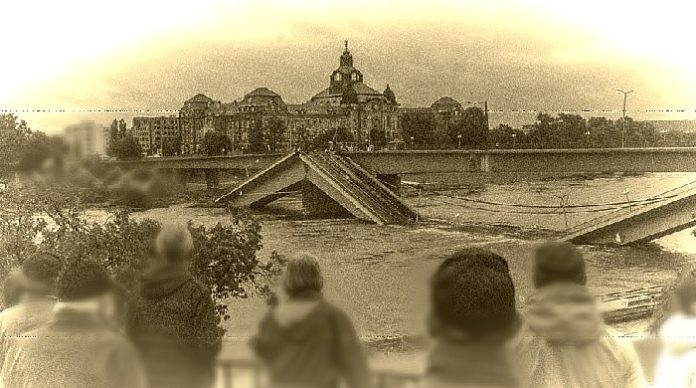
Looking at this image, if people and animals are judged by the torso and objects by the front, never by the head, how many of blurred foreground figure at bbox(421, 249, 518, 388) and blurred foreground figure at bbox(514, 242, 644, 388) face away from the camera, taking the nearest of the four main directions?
2

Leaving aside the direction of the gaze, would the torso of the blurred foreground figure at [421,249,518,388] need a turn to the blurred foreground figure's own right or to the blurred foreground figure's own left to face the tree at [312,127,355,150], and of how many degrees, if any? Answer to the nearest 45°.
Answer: approximately 45° to the blurred foreground figure's own left

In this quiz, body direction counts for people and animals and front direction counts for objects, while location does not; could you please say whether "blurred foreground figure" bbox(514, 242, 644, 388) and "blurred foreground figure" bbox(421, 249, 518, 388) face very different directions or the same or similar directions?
same or similar directions

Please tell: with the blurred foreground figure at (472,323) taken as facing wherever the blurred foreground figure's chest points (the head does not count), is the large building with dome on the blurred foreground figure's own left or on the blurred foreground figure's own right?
on the blurred foreground figure's own left

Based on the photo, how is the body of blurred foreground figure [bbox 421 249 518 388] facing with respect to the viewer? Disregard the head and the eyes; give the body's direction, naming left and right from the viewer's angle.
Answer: facing away from the viewer

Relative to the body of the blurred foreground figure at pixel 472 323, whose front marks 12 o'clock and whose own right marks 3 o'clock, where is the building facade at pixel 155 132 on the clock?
The building facade is roughly at 10 o'clock from the blurred foreground figure.

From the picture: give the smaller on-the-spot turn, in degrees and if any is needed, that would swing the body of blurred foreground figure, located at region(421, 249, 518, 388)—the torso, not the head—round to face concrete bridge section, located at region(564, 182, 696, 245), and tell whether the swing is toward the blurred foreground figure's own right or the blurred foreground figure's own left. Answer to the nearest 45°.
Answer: approximately 45° to the blurred foreground figure's own right

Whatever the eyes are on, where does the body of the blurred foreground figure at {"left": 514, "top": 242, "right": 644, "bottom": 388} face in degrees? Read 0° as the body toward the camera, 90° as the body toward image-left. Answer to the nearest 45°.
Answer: approximately 180°

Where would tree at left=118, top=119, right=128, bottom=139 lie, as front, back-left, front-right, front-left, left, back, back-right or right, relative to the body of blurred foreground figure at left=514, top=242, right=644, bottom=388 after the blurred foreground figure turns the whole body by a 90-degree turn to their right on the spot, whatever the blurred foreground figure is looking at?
back

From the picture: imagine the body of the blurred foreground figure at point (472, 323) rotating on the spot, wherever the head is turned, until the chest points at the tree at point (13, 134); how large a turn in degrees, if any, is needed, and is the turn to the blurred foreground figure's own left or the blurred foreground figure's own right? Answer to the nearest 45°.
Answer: approximately 90° to the blurred foreground figure's own left
